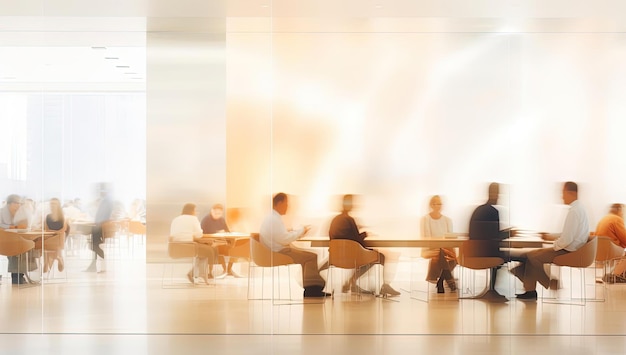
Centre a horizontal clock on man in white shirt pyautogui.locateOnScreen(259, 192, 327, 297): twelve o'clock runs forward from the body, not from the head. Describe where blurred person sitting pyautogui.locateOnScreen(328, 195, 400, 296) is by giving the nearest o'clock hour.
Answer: The blurred person sitting is roughly at 12 o'clock from the man in white shirt.

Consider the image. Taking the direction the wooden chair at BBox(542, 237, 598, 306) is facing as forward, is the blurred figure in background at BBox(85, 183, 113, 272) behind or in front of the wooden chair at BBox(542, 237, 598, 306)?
in front

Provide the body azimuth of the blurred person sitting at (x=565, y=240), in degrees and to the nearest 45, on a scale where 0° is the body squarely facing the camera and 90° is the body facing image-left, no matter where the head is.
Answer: approximately 90°

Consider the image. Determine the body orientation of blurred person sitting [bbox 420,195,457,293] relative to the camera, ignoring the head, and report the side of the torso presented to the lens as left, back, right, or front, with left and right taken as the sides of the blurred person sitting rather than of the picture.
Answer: front

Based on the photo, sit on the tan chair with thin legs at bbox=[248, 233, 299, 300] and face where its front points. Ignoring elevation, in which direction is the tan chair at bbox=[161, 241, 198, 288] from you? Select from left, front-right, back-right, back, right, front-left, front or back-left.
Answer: back

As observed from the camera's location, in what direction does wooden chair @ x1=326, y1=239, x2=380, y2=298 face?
facing away from the viewer and to the right of the viewer

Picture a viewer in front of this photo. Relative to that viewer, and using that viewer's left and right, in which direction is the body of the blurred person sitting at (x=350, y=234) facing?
facing to the right of the viewer

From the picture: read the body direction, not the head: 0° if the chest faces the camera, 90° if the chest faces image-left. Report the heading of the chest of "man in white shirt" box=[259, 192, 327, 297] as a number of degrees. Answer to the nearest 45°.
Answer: approximately 270°

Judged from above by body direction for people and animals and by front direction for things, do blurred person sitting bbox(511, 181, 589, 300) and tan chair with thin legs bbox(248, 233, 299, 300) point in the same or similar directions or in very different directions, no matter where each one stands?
very different directions

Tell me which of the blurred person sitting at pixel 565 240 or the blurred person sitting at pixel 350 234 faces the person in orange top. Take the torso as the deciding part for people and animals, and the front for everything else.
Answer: the blurred person sitting at pixel 350 234

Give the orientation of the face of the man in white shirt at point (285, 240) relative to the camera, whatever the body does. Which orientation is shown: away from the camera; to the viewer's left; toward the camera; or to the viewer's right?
to the viewer's right

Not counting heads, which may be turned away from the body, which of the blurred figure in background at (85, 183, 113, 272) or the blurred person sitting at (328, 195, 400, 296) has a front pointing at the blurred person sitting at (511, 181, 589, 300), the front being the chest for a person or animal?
the blurred person sitting at (328, 195, 400, 296)

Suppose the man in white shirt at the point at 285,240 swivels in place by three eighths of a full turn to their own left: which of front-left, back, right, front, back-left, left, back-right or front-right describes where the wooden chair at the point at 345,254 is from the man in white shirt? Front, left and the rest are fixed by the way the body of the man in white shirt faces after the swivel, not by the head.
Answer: back-right

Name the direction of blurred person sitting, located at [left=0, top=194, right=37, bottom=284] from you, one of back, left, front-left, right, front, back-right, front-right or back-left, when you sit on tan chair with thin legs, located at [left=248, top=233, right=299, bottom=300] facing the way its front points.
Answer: back

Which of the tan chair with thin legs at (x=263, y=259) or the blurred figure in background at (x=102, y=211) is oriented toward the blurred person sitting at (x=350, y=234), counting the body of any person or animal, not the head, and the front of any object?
the tan chair with thin legs
